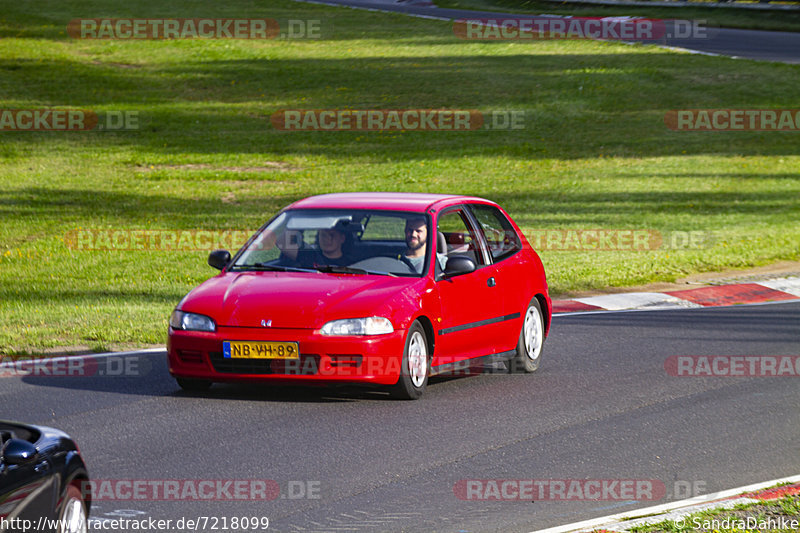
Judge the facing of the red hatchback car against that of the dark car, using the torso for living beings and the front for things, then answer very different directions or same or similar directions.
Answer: same or similar directions

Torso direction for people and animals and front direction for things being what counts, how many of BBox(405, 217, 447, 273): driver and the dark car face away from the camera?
0

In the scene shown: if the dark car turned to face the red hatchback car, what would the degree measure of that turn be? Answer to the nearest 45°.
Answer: approximately 180°

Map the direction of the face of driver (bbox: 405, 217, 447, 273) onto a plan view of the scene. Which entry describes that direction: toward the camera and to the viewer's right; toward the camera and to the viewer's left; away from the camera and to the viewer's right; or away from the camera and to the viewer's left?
toward the camera and to the viewer's left

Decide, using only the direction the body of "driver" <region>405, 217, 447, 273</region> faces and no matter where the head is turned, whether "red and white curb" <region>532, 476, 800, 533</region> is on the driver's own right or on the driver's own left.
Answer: on the driver's own left

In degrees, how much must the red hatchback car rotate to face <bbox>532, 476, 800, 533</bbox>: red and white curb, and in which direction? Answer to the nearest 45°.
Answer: approximately 90° to its left

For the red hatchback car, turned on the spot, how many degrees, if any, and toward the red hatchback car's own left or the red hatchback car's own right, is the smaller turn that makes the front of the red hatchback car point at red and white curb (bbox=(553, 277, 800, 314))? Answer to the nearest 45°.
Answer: approximately 180°

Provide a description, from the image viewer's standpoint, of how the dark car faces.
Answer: facing the viewer and to the left of the viewer

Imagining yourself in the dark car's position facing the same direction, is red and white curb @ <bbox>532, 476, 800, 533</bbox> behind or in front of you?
behind

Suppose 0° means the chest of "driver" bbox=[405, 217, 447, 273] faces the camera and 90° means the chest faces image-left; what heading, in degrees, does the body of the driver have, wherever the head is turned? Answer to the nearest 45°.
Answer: approximately 45°

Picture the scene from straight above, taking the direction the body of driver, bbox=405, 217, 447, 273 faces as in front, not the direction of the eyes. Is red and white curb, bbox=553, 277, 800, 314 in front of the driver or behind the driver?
behind
